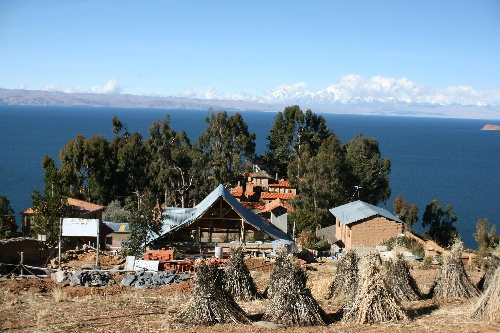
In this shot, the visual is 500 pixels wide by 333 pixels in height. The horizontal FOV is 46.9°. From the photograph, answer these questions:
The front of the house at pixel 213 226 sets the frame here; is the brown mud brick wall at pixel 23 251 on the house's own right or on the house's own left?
on the house's own right

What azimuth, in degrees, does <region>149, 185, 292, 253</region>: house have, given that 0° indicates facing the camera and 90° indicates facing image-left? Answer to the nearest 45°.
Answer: approximately 0°

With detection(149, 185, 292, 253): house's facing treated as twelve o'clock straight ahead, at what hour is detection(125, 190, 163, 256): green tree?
The green tree is roughly at 2 o'clock from the house.

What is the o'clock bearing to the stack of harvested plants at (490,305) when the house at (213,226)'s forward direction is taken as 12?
The stack of harvested plants is roughly at 11 o'clock from the house.

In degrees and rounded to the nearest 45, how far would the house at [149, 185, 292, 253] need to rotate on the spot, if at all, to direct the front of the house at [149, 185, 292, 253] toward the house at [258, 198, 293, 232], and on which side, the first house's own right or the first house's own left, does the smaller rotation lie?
approximately 180°

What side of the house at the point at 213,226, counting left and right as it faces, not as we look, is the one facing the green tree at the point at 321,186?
back

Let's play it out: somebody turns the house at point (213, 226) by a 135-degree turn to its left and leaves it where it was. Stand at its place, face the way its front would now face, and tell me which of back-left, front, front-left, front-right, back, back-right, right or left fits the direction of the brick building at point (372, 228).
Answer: front

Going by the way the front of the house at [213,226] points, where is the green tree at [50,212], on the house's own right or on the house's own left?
on the house's own right

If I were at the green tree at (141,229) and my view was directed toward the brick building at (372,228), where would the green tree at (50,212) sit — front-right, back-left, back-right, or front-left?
back-left

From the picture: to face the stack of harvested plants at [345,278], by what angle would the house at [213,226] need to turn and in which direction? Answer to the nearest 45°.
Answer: approximately 45° to its left
